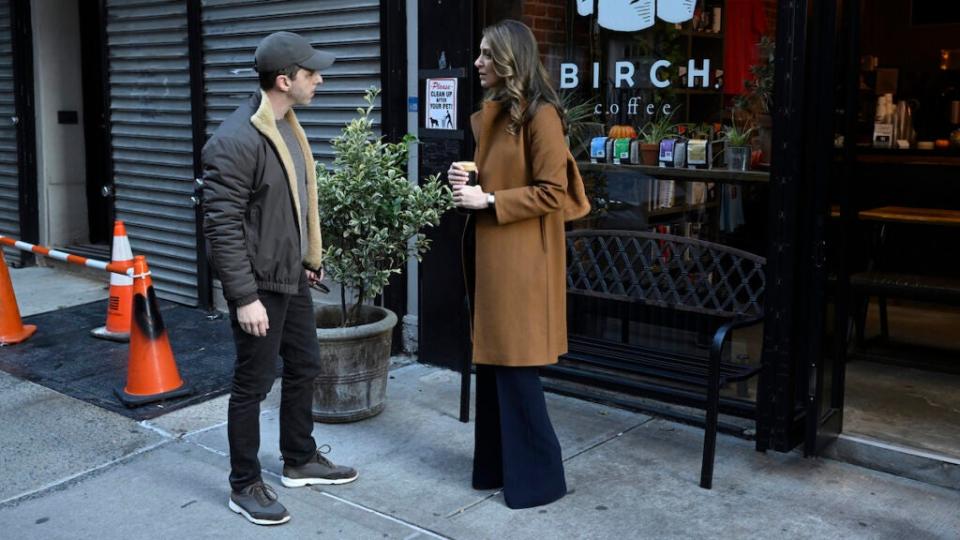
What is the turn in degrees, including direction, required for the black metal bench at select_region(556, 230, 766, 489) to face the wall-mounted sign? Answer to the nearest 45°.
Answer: approximately 90° to its right

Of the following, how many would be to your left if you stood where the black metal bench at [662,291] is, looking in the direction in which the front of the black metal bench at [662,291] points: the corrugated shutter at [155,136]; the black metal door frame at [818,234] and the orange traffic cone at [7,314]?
1

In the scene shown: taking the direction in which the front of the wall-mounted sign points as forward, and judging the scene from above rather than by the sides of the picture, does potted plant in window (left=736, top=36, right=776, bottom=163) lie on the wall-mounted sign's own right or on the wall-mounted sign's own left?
on the wall-mounted sign's own left

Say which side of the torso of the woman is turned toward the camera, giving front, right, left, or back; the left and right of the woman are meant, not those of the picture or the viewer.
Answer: left

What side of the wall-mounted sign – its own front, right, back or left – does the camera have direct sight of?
front

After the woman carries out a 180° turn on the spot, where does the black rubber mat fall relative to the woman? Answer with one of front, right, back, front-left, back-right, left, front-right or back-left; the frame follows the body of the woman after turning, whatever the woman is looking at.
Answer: back-left

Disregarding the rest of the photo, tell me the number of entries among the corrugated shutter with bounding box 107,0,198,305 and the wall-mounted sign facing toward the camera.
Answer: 2

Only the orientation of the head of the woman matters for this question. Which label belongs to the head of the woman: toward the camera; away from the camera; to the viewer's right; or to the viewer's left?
to the viewer's left

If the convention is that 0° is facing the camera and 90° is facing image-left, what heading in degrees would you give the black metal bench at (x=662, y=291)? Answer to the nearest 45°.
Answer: approximately 45°

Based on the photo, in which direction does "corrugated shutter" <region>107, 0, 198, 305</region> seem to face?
toward the camera

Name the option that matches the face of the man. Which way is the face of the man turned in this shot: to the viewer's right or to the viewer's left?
to the viewer's right

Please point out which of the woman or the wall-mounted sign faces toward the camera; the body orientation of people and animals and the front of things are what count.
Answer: the wall-mounted sign

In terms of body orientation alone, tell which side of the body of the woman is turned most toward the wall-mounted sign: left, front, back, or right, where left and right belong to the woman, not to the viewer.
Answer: right

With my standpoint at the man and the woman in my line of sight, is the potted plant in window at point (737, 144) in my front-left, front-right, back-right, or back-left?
front-left
